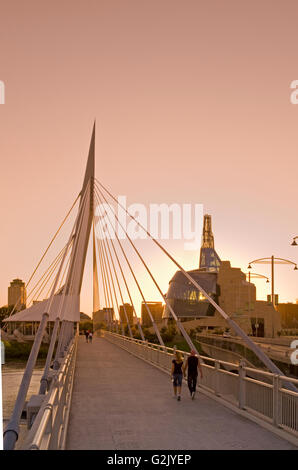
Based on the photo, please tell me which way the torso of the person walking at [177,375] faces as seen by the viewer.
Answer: away from the camera
